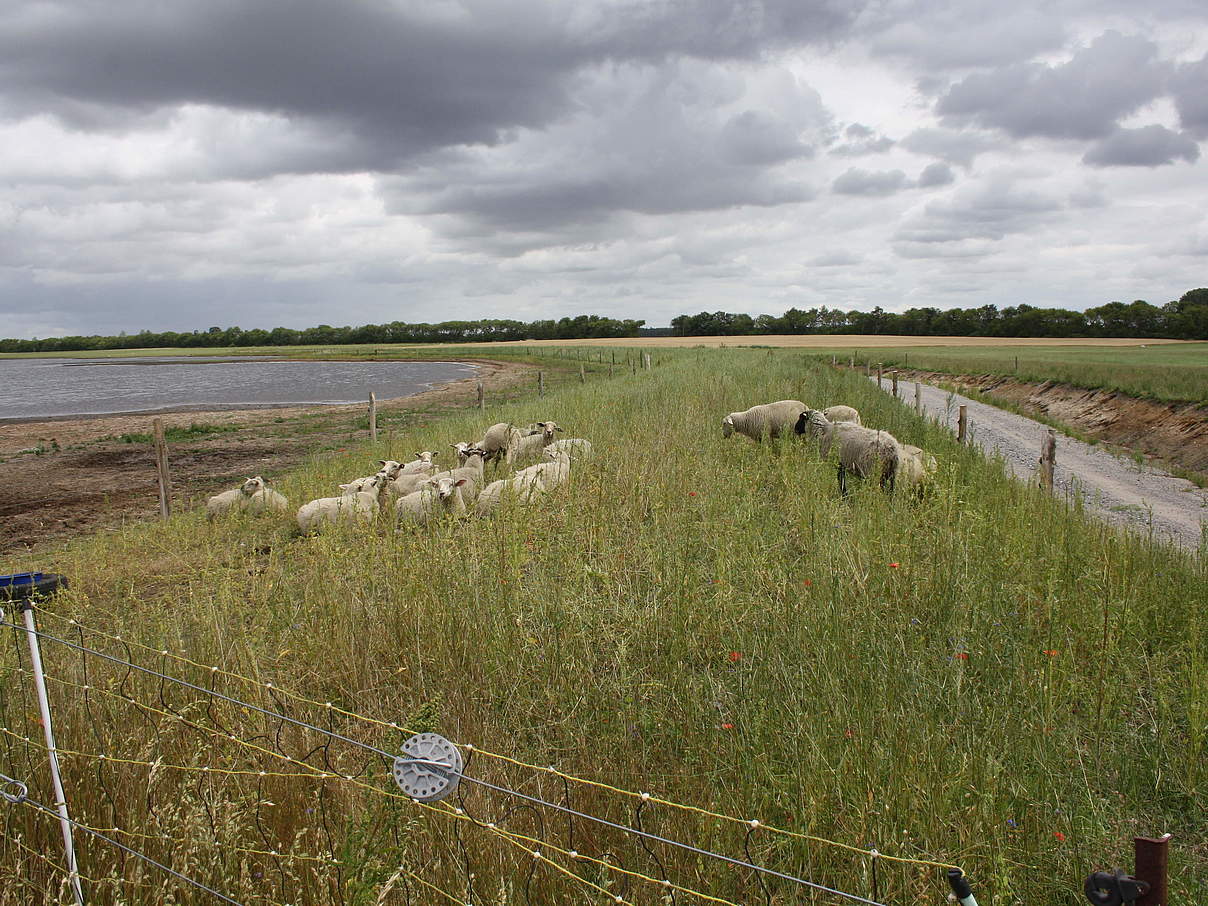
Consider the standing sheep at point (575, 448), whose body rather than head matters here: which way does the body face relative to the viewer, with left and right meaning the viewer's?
facing to the left of the viewer

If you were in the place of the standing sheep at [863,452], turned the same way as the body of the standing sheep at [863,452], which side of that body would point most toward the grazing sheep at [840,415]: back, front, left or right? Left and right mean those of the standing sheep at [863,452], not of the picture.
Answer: right

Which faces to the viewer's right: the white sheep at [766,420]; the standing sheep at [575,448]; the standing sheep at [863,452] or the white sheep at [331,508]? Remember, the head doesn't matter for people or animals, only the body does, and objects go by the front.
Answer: the white sheep at [331,508]

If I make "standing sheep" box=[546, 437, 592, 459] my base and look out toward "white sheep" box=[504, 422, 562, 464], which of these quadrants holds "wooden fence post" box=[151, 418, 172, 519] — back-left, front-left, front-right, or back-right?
front-left

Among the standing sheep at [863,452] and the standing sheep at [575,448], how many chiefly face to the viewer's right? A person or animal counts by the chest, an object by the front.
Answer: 0

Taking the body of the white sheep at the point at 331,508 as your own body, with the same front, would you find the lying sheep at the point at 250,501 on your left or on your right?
on your left

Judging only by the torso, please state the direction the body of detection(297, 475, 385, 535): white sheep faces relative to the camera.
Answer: to the viewer's right

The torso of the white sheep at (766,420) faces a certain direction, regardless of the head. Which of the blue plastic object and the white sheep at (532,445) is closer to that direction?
the white sheep

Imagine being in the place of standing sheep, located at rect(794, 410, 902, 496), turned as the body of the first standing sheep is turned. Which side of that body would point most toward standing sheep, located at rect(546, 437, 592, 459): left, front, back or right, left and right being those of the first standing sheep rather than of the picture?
front

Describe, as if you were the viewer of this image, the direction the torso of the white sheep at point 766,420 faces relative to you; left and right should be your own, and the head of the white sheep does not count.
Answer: facing to the left of the viewer

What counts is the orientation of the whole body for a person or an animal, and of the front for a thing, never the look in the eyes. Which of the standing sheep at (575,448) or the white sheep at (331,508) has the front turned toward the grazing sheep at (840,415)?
the white sheep

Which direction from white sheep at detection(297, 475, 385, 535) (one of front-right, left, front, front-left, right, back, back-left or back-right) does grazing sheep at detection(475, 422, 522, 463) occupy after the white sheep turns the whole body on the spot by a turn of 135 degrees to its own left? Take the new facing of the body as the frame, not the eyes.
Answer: right

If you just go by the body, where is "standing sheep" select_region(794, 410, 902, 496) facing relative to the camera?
to the viewer's left

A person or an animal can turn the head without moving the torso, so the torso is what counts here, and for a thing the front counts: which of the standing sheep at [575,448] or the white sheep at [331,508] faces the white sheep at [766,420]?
the white sheep at [331,508]

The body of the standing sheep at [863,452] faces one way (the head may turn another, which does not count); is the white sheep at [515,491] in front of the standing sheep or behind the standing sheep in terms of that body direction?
in front
